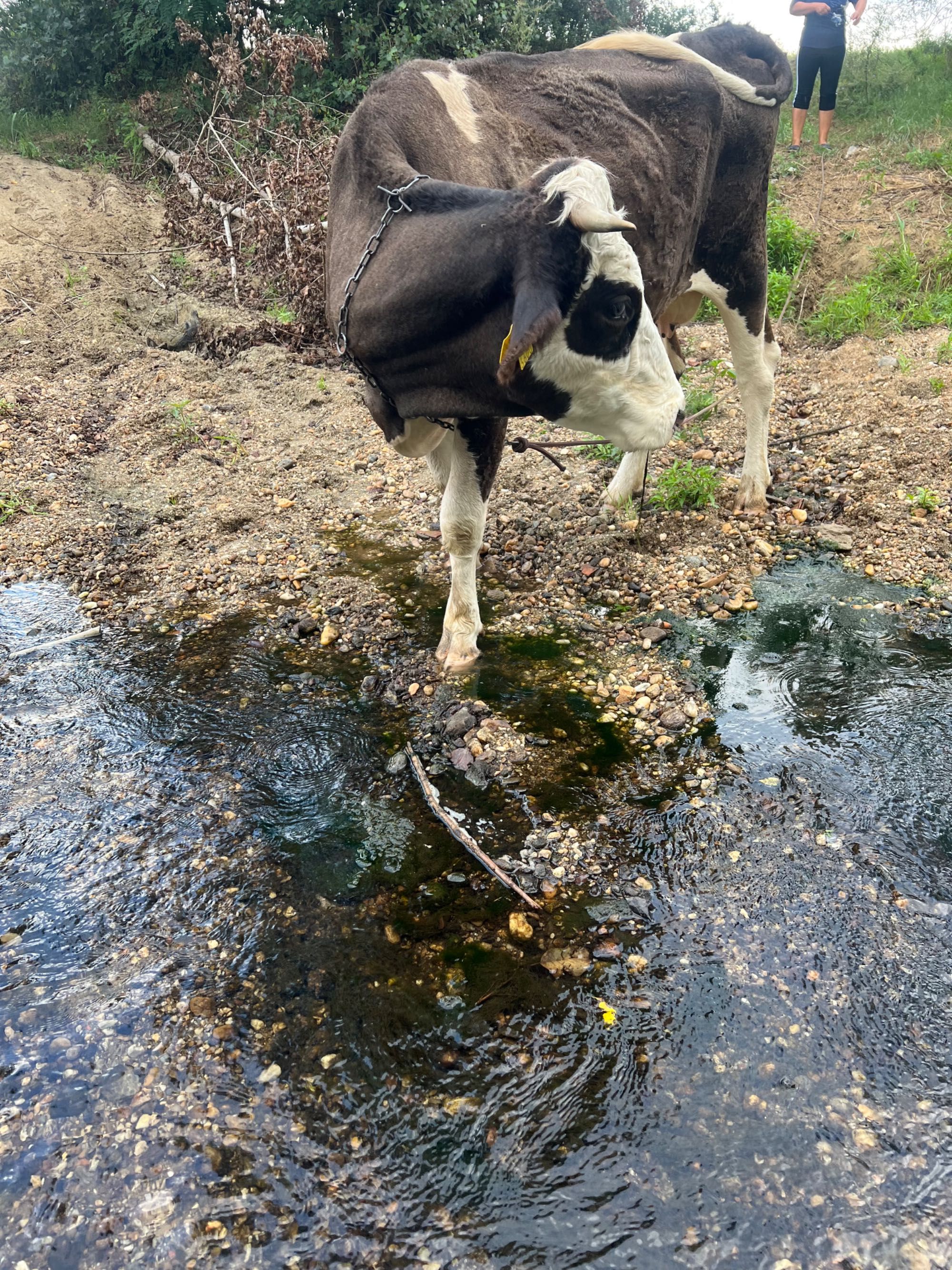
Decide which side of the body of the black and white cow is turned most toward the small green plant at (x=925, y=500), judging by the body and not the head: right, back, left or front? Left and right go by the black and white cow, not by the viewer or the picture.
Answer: back

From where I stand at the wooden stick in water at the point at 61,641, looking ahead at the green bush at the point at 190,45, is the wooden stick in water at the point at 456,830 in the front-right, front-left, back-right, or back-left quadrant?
back-right

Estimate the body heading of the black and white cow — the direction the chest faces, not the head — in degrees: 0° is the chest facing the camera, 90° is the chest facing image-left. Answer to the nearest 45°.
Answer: approximately 45°

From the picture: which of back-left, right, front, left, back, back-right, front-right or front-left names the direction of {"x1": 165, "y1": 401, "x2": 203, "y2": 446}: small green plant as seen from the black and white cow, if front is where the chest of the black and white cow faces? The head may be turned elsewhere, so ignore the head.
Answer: right

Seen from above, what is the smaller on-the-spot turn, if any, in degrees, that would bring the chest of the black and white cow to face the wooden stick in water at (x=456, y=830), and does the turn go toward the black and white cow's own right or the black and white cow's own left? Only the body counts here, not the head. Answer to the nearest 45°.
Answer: approximately 45° to the black and white cow's own left

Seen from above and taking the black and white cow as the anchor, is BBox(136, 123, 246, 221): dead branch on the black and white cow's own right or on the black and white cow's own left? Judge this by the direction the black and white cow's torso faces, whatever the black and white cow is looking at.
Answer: on the black and white cow's own right

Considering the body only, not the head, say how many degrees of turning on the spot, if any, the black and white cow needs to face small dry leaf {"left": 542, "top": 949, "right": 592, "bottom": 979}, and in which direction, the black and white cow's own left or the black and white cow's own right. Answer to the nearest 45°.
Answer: approximately 45° to the black and white cow's own left

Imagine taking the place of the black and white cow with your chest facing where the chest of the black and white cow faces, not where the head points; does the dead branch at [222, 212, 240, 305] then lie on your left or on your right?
on your right
